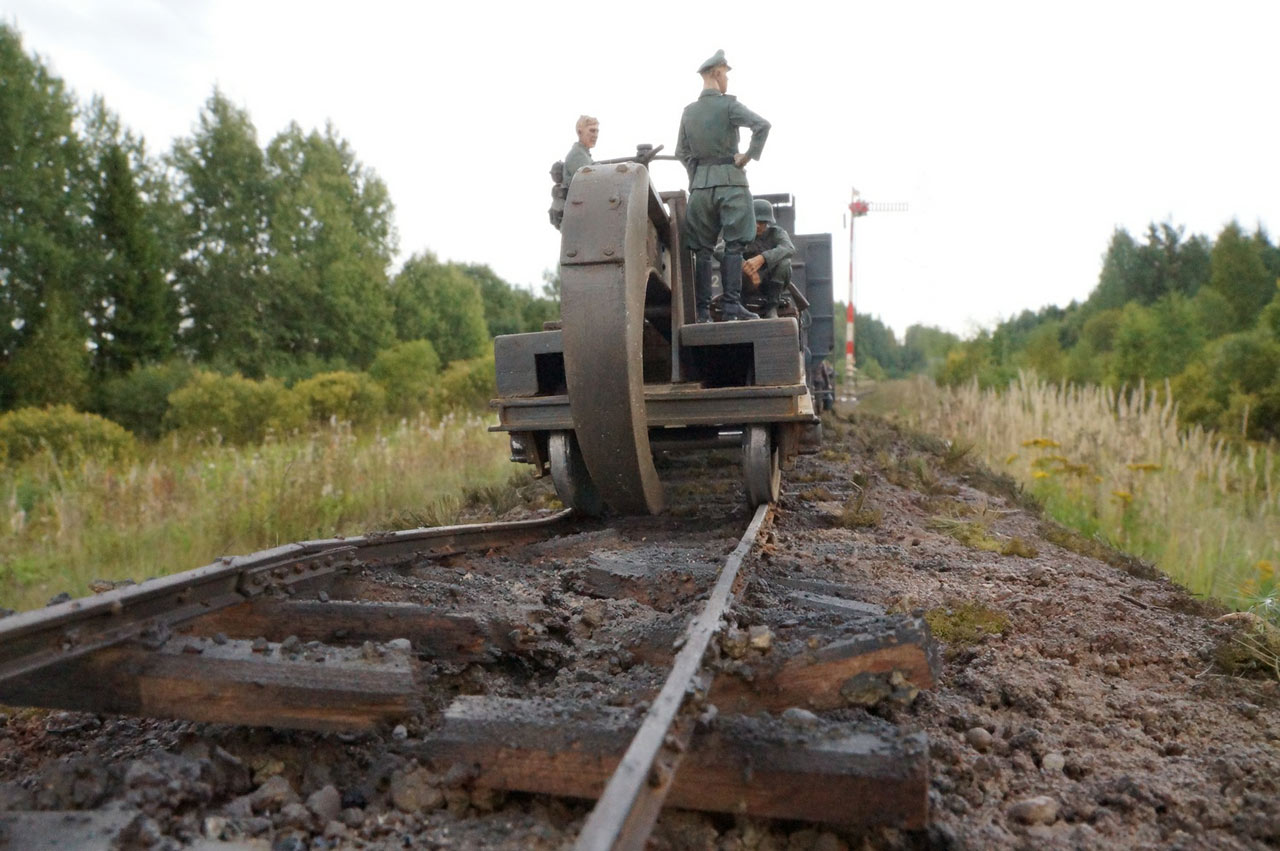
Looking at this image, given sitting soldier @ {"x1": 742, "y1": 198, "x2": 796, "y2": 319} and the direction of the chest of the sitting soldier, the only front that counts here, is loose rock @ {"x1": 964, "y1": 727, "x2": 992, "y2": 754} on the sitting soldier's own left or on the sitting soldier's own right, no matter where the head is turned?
on the sitting soldier's own left

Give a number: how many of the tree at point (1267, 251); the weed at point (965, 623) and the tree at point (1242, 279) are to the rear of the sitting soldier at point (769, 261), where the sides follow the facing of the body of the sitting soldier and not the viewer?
2

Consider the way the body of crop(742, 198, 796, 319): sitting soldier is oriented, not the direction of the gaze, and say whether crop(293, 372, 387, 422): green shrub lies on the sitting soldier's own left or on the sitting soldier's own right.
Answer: on the sitting soldier's own right

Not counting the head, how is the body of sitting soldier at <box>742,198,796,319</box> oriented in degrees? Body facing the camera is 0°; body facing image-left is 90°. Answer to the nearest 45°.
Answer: approximately 45°
